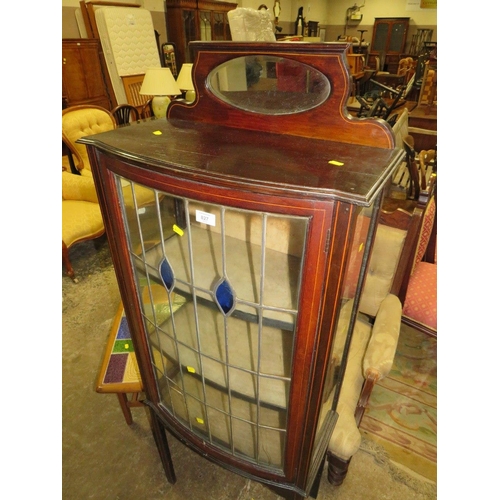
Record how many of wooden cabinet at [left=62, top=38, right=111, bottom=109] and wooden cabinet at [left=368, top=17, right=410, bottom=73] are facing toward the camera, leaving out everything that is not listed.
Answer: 2

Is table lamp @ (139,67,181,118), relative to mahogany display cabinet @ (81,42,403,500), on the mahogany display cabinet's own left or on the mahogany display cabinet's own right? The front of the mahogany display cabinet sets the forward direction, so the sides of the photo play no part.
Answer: on the mahogany display cabinet's own right

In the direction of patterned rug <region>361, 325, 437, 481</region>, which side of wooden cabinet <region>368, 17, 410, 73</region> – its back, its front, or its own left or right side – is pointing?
front

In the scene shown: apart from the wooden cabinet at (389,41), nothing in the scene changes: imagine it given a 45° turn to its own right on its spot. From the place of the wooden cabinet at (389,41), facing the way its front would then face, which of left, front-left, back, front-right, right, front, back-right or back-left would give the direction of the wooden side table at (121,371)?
front-left

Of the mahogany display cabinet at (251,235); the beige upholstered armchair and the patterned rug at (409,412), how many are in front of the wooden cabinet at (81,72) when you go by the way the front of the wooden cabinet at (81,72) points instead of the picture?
3

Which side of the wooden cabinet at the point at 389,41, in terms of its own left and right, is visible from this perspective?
front

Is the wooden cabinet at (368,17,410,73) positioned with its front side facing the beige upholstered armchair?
yes

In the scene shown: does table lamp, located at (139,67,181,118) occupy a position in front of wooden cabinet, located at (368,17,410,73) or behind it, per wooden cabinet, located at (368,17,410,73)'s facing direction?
in front

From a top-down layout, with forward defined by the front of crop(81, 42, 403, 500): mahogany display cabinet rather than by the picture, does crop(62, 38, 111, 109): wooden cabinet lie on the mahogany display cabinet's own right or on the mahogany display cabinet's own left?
on the mahogany display cabinet's own right

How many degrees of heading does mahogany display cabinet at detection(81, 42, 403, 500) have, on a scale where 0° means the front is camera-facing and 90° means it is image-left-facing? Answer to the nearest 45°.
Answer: approximately 45°

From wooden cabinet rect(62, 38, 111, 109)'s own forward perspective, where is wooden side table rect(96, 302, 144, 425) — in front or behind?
in front
